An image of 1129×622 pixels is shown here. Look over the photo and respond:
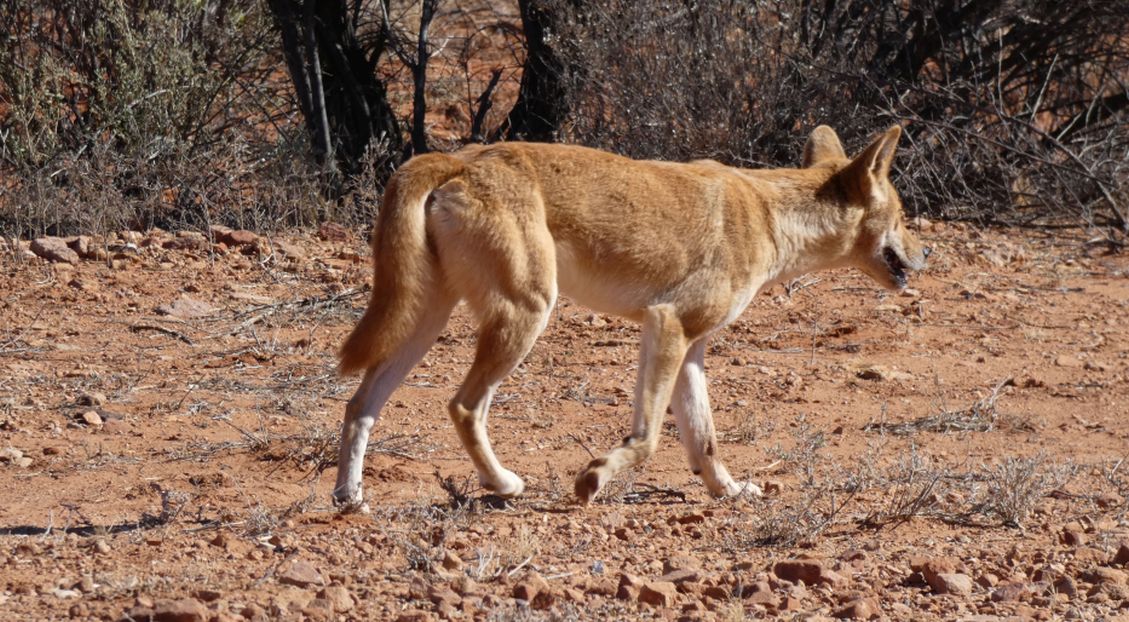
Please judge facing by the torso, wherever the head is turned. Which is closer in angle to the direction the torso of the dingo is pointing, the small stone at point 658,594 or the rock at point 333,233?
the small stone

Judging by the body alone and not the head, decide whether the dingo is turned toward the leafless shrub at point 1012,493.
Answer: yes

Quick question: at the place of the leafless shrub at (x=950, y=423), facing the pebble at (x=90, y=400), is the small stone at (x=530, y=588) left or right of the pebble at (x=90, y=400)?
left

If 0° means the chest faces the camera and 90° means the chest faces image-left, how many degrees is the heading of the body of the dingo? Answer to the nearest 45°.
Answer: approximately 270°
